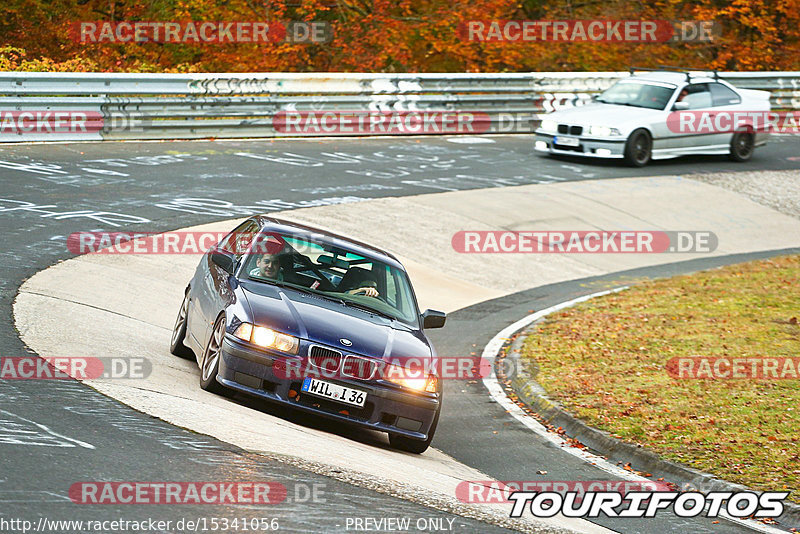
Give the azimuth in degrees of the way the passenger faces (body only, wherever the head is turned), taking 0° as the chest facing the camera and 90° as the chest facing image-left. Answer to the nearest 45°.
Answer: approximately 0°

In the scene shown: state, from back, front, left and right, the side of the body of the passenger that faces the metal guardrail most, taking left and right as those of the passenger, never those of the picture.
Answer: back

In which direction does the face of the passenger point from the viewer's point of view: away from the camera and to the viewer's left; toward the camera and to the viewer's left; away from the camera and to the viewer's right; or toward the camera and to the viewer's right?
toward the camera and to the viewer's right
